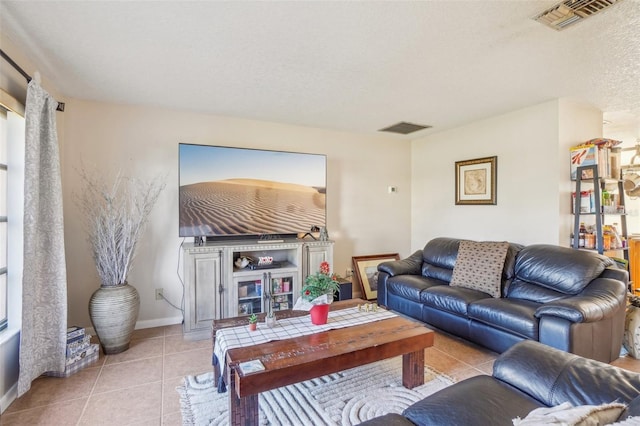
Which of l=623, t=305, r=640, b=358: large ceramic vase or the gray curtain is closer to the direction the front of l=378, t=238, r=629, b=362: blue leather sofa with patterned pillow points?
the gray curtain

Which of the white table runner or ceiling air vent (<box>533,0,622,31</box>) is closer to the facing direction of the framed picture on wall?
the white table runner

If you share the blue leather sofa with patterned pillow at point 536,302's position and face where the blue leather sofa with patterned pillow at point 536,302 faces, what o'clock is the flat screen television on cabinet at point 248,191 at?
The flat screen television on cabinet is roughly at 1 o'clock from the blue leather sofa with patterned pillow.

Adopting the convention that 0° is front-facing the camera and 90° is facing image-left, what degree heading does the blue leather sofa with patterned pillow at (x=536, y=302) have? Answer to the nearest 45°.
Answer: approximately 45°

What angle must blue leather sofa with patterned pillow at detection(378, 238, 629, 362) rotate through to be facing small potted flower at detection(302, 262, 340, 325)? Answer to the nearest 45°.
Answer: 0° — it already faces it

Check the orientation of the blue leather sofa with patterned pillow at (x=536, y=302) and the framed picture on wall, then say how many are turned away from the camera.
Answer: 0

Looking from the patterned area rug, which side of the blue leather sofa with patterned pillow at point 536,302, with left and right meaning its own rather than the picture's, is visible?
front

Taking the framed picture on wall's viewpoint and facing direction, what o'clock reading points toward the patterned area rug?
The patterned area rug is roughly at 11 o'clock from the framed picture on wall.

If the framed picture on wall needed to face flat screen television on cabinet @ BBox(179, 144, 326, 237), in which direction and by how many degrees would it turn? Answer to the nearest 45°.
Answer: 0° — it already faces it

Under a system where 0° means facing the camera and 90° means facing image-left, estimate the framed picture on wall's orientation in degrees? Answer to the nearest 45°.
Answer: approximately 45°
